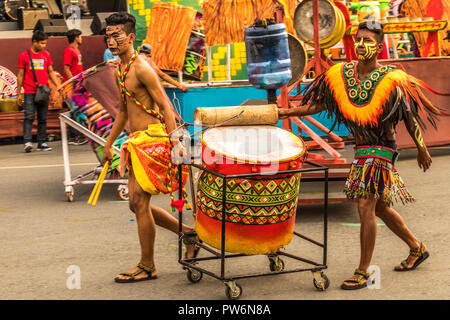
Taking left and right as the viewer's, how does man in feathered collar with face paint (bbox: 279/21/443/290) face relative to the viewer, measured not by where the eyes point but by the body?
facing the viewer and to the left of the viewer

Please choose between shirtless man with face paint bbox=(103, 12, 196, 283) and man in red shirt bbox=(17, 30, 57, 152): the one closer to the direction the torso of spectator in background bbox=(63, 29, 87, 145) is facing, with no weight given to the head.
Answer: the shirtless man with face paint

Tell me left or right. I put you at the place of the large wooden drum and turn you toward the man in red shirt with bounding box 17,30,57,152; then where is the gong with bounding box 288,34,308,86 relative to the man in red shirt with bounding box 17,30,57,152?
right

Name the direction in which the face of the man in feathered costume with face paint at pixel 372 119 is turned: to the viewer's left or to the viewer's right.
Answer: to the viewer's left

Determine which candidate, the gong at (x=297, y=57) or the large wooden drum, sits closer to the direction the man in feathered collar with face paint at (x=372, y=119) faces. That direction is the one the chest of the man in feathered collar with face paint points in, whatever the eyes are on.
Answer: the large wooden drum

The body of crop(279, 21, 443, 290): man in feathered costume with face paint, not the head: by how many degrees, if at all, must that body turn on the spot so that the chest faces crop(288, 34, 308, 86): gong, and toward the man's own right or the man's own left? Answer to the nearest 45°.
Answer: approximately 135° to the man's own right

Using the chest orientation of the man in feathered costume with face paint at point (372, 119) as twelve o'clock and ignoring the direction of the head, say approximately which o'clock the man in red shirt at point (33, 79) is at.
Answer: The man in red shirt is roughly at 3 o'clock from the man in feathered costume with face paint.
